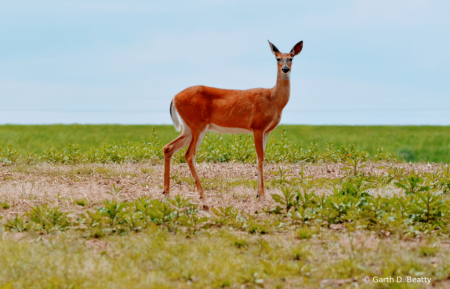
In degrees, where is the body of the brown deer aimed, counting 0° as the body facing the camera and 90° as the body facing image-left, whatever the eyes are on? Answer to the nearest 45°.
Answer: approximately 270°
